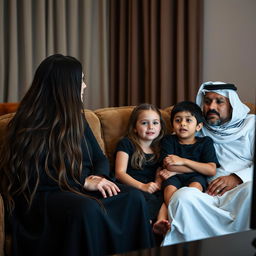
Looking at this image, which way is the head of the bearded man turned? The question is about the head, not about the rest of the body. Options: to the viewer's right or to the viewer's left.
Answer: to the viewer's left

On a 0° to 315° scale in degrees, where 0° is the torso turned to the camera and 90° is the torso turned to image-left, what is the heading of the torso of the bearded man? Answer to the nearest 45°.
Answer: approximately 45°

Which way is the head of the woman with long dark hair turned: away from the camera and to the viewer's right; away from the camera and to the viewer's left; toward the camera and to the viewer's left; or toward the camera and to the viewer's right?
away from the camera and to the viewer's right

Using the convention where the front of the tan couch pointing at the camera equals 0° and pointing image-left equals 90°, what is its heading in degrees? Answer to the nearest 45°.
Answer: approximately 0°
